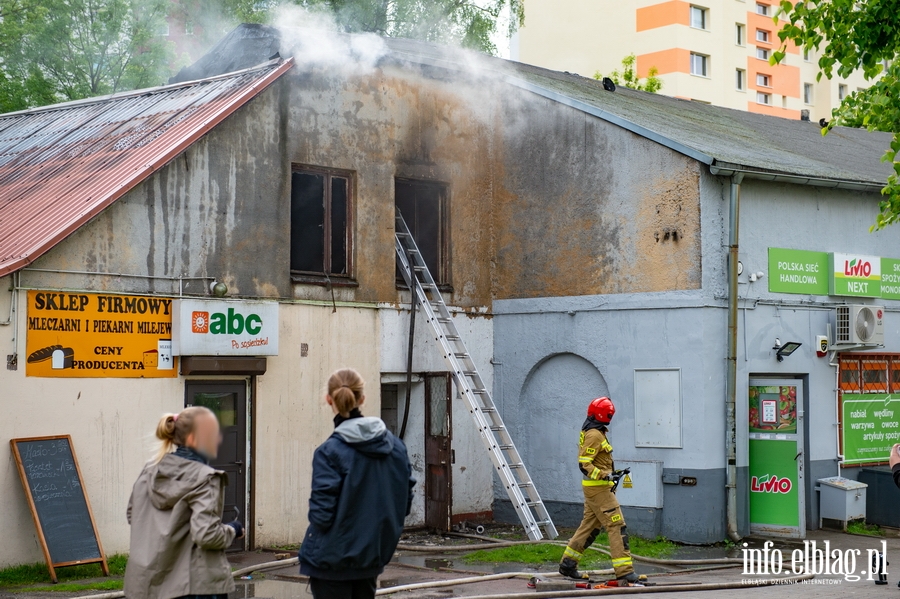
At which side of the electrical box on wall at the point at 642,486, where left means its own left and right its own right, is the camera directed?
front

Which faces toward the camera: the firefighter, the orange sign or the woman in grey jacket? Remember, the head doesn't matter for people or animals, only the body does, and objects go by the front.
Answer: the orange sign

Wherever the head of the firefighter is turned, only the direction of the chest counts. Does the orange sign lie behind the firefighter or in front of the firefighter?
behind

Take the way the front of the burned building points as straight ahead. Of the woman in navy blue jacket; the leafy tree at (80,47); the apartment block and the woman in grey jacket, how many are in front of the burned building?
2

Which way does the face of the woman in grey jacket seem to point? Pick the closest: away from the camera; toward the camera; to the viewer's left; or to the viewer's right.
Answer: to the viewer's right

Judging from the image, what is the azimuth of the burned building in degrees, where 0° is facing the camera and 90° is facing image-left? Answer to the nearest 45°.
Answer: approximately 0°

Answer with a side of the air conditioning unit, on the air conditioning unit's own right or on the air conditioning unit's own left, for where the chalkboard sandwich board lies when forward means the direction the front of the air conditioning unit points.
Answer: on the air conditioning unit's own right

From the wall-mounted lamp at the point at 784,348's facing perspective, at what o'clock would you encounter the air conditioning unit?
The air conditioning unit is roughly at 9 o'clock from the wall-mounted lamp.

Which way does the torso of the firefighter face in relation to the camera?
to the viewer's right

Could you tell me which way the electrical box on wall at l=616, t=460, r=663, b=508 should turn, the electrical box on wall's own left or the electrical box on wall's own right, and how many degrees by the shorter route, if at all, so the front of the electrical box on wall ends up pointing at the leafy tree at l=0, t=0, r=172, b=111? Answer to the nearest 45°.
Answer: approximately 135° to the electrical box on wall's own right
